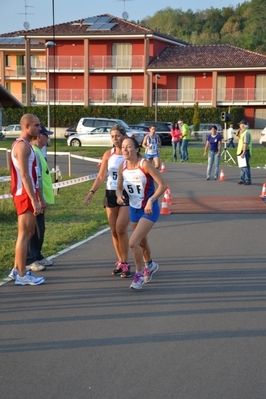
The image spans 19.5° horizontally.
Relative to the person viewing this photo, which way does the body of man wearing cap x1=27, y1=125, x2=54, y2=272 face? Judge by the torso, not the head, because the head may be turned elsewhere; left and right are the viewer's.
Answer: facing to the right of the viewer

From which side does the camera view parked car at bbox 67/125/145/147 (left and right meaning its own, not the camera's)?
left

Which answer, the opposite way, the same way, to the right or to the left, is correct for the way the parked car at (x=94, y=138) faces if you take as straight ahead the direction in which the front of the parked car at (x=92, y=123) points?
the opposite way

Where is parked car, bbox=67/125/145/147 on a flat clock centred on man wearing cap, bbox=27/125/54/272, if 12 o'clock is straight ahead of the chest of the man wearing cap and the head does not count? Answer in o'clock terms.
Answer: The parked car is roughly at 9 o'clock from the man wearing cap.

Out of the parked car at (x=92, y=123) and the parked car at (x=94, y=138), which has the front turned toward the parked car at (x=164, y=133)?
the parked car at (x=92, y=123)

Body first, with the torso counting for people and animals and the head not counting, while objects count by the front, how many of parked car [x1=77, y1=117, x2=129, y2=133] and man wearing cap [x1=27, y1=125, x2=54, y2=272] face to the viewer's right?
2

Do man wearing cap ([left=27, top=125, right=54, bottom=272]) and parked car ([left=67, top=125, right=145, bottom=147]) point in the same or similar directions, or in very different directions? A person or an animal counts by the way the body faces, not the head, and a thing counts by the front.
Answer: very different directions

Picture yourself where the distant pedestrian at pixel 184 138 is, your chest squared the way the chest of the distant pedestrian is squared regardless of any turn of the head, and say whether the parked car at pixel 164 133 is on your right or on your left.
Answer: on your right

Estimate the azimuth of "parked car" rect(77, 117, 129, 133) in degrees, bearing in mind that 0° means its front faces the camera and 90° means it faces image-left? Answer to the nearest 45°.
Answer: approximately 270°
